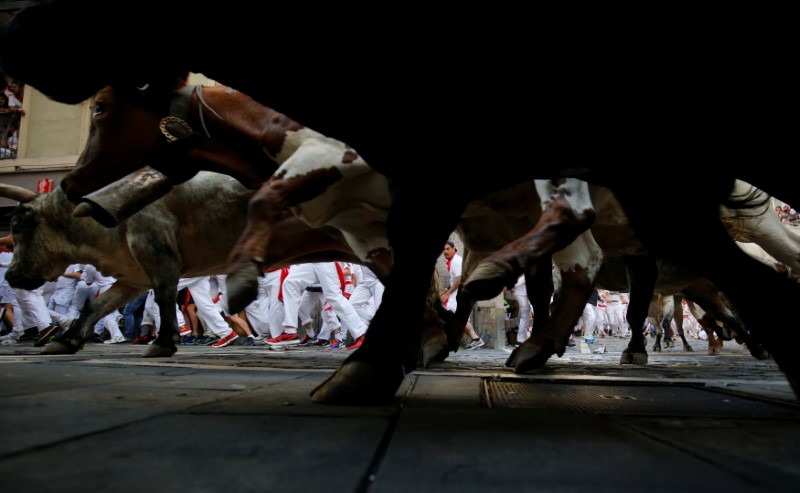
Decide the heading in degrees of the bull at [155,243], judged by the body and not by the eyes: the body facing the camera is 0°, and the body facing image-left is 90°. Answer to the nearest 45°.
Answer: approximately 90°
